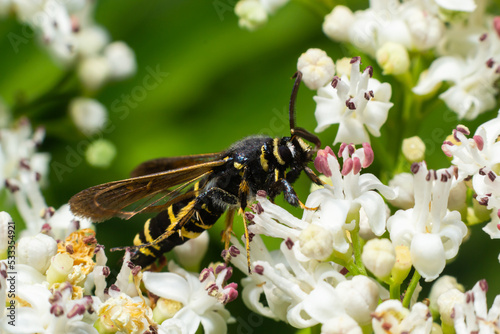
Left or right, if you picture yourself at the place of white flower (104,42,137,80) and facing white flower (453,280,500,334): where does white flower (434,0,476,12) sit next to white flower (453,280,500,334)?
left

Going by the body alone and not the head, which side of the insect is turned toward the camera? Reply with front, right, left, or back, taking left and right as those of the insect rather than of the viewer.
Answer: right

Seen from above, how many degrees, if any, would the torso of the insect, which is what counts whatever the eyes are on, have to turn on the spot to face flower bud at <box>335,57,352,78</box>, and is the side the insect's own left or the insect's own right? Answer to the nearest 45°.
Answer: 0° — it already faces it

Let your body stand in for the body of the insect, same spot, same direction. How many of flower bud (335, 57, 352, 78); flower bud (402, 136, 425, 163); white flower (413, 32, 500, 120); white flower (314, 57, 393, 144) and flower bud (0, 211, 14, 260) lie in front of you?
4

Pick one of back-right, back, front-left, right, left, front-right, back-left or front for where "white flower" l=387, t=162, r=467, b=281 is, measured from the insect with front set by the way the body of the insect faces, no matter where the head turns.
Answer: front-right

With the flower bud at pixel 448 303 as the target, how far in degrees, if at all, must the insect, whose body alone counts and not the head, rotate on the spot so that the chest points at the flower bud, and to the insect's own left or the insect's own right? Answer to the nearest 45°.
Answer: approximately 45° to the insect's own right

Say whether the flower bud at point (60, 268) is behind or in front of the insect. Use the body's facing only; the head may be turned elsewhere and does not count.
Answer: behind

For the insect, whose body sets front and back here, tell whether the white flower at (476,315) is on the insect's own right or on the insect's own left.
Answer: on the insect's own right

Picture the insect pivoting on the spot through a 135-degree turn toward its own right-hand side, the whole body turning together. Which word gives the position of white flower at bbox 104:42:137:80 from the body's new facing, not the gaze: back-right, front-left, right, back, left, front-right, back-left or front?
back-right

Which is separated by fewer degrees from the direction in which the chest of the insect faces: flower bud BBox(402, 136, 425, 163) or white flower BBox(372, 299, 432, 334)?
the flower bud

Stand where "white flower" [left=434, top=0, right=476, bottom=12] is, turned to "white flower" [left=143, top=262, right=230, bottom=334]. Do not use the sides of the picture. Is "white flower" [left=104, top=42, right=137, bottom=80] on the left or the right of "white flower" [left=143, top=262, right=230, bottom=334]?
right

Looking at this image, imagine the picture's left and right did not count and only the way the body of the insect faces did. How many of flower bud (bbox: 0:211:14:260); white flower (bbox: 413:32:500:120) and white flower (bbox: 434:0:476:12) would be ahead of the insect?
2

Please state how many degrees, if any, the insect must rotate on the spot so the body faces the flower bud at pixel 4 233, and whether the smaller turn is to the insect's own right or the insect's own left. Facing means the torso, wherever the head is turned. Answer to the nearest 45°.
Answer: approximately 180°
